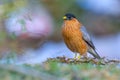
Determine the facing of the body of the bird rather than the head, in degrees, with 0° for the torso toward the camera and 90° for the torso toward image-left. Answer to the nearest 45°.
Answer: approximately 45°
